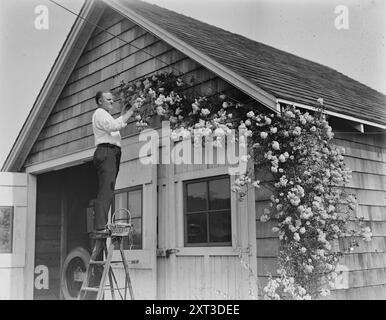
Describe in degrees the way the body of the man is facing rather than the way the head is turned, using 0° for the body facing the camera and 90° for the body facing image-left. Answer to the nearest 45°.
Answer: approximately 270°

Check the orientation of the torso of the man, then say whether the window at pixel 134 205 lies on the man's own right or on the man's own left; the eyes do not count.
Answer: on the man's own left
